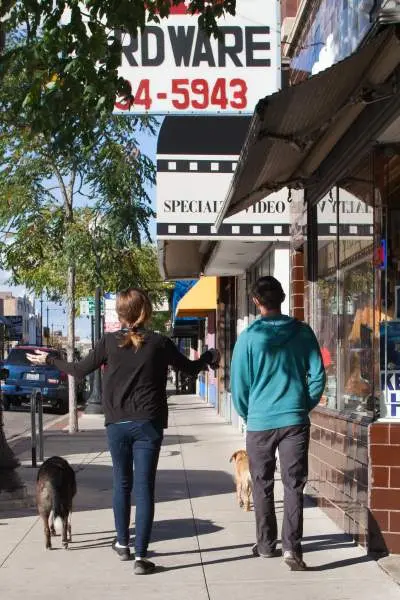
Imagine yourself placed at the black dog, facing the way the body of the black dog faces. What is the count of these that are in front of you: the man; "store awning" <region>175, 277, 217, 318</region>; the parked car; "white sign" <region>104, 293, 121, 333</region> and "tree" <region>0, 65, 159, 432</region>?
4

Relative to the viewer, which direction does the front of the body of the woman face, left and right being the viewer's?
facing away from the viewer

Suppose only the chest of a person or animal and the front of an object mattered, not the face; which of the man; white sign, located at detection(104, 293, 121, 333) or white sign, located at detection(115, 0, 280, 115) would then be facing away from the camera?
the man

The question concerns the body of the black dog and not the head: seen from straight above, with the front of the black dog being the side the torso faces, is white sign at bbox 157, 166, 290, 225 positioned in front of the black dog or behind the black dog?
in front

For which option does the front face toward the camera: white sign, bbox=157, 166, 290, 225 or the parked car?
the white sign

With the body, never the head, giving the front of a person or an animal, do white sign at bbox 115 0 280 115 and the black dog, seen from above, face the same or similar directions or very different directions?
very different directions

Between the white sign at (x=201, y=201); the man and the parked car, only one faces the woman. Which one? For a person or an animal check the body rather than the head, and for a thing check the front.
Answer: the white sign

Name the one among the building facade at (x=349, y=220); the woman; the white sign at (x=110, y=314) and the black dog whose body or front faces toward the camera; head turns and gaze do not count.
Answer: the white sign

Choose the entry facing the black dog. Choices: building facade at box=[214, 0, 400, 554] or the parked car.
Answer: the building facade

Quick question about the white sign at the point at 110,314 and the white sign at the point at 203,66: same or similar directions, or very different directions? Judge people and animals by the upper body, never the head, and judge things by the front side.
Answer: same or similar directions

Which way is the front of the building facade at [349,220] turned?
to the viewer's left

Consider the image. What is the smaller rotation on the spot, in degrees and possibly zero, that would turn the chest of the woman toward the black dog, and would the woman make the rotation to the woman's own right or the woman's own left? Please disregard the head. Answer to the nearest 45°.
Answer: approximately 45° to the woman's own left

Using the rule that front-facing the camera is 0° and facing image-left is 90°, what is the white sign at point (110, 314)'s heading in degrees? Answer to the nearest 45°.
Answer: approximately 0°

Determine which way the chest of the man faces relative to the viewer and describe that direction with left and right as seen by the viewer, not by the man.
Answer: facing away from the viewer

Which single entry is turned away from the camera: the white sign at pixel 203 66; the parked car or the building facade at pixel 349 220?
the parked car

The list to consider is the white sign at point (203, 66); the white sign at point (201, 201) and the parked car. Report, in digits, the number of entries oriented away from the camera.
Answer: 1

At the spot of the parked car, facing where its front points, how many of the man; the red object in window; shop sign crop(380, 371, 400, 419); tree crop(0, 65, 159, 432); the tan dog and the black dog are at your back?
6

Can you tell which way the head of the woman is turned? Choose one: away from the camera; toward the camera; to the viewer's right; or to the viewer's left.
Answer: away from the camera

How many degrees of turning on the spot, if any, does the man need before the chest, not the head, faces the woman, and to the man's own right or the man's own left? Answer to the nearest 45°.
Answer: approximately 90° to the man's own left

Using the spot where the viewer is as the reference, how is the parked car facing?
facing away from the viewer

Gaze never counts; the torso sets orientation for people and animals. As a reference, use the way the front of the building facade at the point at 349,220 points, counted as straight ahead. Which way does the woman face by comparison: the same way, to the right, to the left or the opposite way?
to the right

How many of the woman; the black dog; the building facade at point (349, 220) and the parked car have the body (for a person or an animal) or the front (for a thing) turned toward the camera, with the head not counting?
0

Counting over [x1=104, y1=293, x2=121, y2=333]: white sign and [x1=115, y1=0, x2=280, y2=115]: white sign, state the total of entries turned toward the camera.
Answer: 2
